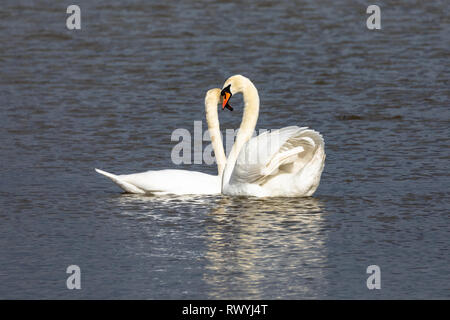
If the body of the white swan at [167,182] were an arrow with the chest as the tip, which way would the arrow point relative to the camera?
to the viewer's right

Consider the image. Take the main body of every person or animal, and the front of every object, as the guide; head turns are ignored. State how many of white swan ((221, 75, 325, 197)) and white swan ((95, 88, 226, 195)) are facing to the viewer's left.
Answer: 1

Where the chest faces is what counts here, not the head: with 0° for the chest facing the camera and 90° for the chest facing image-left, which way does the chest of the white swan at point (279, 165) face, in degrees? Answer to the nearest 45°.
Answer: approximately 90°

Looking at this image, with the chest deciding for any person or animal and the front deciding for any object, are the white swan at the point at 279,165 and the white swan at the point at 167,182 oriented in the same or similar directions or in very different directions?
very different directions

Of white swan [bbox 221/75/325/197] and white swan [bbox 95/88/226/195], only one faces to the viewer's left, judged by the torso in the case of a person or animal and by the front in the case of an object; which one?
white swan [bbox 221/75/325/197]

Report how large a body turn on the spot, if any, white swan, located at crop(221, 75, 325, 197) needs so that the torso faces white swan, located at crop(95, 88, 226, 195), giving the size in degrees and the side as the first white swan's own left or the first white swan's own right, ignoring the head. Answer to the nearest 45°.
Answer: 0° — it already faces it
